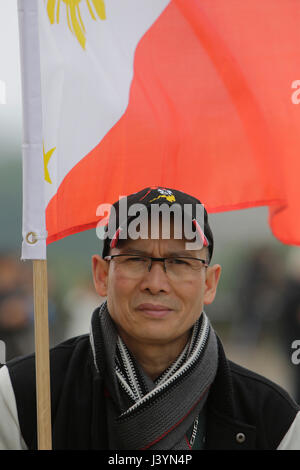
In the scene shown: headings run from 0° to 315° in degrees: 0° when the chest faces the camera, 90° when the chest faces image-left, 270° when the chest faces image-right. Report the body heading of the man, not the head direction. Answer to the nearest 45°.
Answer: approximately 0°
